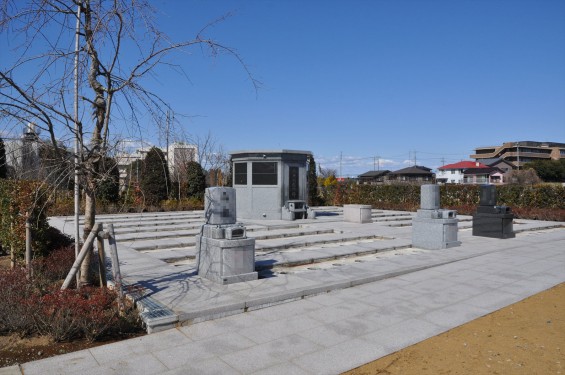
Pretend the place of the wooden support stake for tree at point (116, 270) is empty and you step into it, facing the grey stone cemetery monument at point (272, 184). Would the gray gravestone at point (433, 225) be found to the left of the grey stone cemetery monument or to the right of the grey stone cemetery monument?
right

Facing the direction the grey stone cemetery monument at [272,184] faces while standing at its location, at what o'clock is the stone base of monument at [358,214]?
The stone base of monument is roughly at 11 o'clock from the grey stone cemetery monument.

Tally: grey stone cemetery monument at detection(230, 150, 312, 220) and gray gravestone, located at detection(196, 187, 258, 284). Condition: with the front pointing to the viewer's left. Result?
0

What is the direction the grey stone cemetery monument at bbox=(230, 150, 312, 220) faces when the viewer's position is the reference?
facing the viewer and to the right of the viewer

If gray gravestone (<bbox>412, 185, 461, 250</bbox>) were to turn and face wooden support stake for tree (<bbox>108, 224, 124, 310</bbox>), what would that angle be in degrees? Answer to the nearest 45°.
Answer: approximately 90° to its right

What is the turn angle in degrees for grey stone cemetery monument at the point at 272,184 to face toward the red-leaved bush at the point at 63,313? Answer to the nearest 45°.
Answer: approximately 45° to its right

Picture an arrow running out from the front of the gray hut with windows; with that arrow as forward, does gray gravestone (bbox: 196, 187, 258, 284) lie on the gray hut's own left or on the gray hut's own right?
on the gray hut's own right

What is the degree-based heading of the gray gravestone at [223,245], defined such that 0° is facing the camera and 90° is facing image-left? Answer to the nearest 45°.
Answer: approximately 315°

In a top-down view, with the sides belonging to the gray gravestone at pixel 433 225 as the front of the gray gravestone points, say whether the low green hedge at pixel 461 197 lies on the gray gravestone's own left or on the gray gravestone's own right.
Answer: on the gray gravestone's own left

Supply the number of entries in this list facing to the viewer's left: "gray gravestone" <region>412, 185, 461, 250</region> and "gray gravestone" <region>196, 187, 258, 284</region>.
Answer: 0

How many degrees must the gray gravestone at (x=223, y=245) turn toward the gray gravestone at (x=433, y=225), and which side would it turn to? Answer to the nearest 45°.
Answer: approximately 90° to its left

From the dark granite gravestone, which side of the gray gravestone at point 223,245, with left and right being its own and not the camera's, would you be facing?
left

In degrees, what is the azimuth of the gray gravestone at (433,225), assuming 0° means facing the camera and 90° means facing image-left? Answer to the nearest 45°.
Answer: approximately 315°

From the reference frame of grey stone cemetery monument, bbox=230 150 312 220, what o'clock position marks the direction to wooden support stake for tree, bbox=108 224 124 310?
The wooden support stake for tree is roughly at 2 o'clock from the grey stone cemetery monument.

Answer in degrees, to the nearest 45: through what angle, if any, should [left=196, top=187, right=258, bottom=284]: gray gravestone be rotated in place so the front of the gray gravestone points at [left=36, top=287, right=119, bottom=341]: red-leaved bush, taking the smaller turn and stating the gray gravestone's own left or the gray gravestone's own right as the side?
approximately 90° to the gray gravestone's own right

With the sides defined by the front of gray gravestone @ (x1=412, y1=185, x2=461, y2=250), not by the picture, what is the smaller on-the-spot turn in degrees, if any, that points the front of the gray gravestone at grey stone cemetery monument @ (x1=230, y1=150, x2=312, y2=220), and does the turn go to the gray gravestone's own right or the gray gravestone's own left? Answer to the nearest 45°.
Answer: approximately 180°

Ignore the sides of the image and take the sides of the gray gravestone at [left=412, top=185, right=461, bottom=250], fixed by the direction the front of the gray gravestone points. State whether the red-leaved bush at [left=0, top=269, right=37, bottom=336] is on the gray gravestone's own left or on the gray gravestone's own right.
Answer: on the gray gravestone's own right
